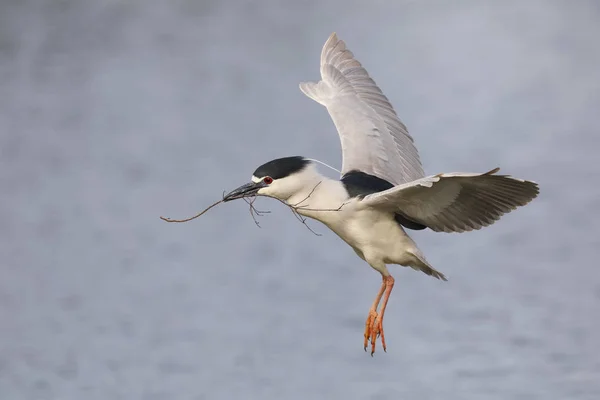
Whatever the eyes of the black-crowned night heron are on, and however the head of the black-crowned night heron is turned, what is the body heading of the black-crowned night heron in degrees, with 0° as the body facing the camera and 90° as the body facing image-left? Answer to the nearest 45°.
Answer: approximately 90°
